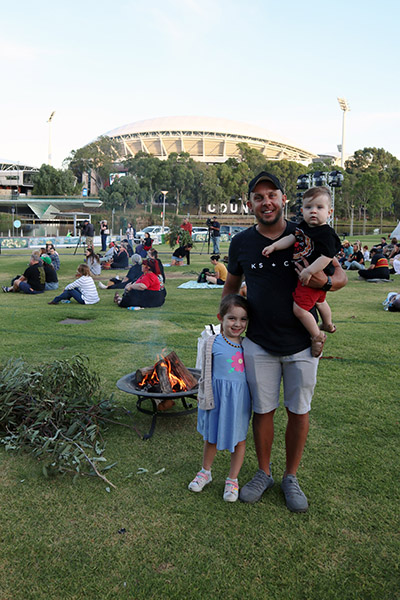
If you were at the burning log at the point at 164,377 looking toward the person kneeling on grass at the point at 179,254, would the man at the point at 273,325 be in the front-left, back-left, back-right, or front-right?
back-right

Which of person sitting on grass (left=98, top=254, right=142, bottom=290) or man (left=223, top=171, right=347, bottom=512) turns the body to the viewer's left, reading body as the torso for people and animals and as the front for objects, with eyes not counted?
the person sitting on grass

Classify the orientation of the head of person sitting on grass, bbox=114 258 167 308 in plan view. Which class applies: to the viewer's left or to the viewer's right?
to the viewer's left

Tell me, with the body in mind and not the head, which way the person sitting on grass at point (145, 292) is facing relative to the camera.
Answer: to the viewer's left

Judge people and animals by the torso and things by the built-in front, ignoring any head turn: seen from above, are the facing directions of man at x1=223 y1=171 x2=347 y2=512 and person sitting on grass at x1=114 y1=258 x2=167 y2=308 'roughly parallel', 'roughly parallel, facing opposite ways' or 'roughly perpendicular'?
roughly perpendicular

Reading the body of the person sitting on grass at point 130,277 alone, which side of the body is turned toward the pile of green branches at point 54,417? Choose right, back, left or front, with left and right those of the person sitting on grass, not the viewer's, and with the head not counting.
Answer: left

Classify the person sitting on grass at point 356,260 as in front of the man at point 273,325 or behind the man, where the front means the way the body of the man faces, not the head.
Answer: behind

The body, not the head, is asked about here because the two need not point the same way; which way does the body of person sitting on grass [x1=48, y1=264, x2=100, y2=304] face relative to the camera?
to the viewer's left

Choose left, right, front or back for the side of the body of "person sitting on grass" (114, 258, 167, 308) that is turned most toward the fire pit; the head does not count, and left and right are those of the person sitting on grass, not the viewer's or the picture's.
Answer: left

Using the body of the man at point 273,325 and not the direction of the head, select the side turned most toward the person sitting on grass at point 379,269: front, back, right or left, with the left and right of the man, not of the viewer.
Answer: back

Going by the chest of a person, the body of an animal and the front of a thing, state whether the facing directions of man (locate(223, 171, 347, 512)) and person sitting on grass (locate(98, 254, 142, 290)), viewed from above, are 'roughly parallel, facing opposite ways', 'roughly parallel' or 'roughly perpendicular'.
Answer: roughly perpendicular

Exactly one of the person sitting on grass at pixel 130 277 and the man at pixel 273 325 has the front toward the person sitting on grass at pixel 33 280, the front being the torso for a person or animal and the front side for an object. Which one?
the person sitting on grass at pixel 130 277

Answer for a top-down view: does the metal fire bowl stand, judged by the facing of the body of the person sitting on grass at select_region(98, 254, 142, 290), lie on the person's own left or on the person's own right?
on the person's own left

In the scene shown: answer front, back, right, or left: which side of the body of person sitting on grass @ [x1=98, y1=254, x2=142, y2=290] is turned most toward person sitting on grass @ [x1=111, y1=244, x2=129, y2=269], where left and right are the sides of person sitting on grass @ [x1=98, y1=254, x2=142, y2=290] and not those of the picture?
right

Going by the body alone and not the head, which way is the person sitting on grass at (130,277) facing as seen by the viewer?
to the viewer's left

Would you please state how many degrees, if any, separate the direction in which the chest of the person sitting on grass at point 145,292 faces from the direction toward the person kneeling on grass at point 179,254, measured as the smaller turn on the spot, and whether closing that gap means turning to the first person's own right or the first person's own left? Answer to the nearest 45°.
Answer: approximately 90° to the first person's own right

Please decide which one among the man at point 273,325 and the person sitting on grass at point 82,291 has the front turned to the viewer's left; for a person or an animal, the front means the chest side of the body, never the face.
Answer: the person sitting on grass
